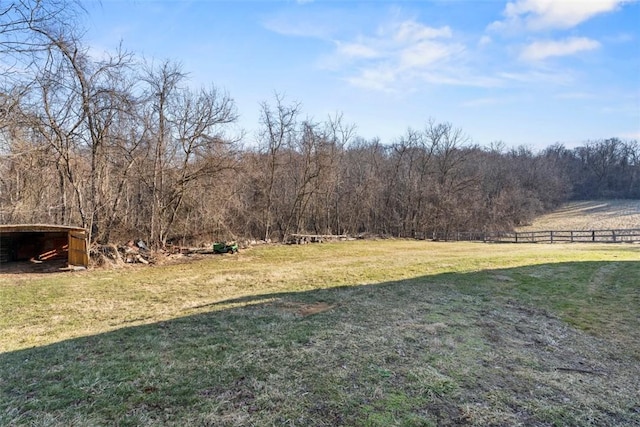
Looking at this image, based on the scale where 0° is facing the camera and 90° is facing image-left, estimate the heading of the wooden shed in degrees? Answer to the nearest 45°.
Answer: approximately 0°
